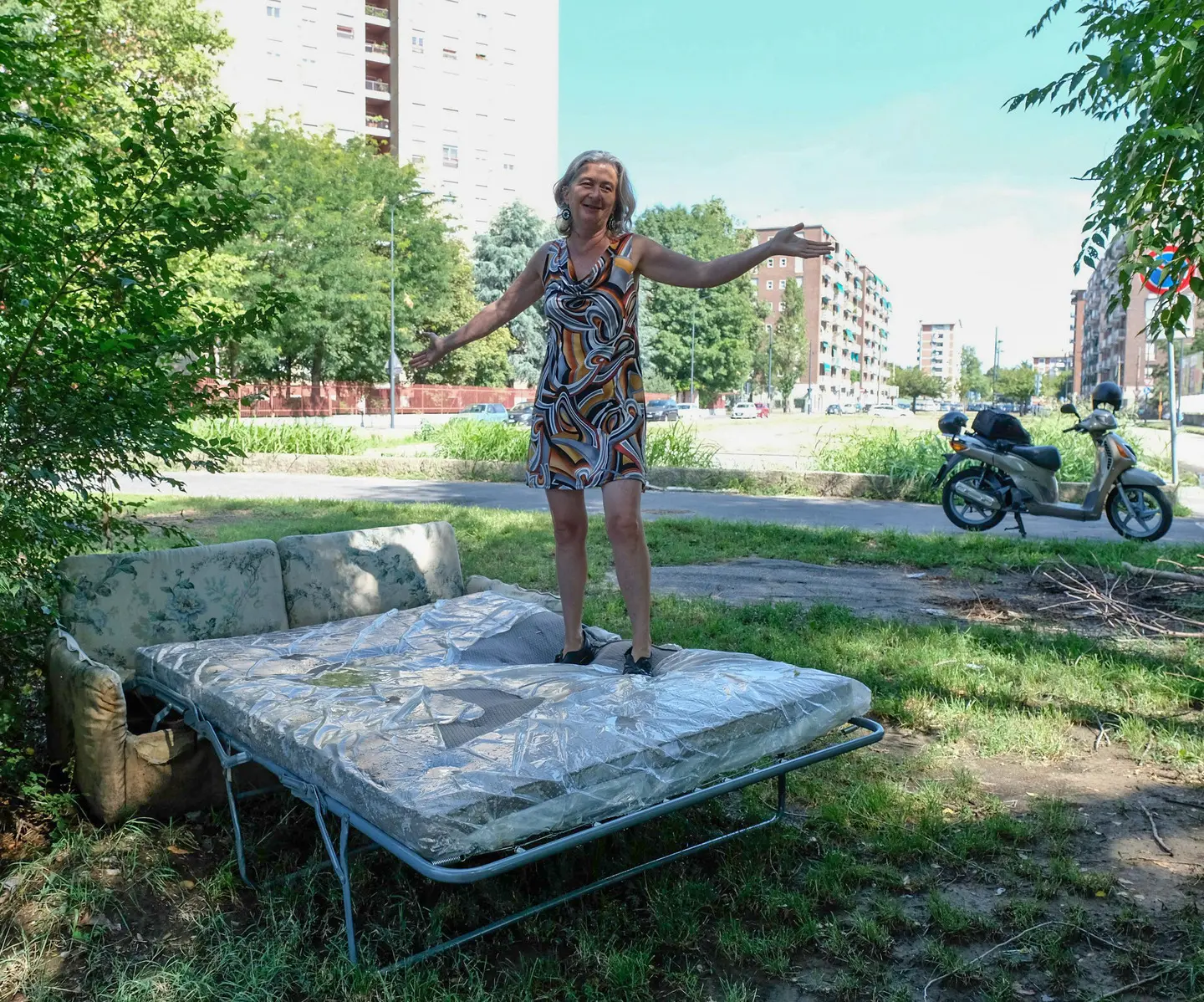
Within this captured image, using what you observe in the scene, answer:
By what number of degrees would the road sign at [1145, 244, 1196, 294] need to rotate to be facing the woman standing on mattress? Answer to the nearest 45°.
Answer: approximately 45° to its right

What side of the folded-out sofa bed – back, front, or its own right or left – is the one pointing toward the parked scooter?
left

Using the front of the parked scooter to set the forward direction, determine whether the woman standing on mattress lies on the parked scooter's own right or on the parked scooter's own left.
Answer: on the parked scooter's own right

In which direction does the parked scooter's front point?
to the viewer's right

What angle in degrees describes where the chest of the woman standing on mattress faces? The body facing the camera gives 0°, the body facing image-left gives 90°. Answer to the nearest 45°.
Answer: approximately 0°

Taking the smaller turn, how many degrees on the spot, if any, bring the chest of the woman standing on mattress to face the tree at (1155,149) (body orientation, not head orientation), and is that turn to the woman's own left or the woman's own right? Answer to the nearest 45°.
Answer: approximately 90° to the woman's own left

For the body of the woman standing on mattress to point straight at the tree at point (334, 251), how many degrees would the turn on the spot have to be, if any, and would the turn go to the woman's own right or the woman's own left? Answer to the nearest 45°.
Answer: approximately 180°
